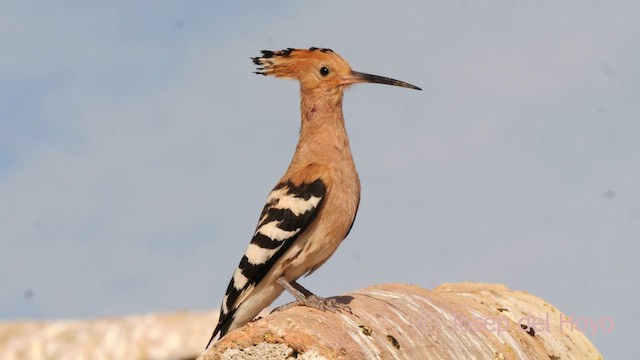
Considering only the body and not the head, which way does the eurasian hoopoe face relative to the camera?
to the viewer's right
